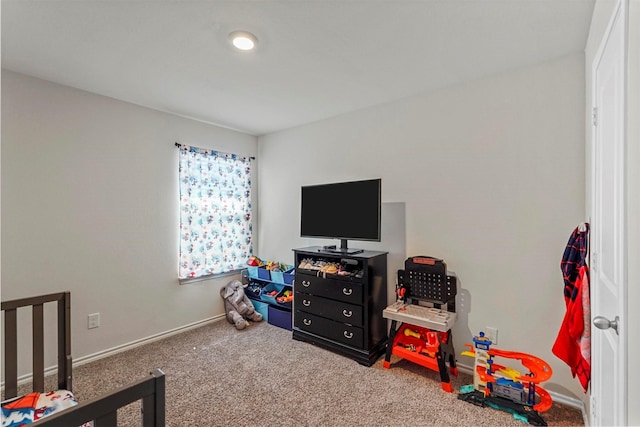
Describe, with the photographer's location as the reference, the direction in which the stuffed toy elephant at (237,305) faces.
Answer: facing the viewer and to the right of the viewer

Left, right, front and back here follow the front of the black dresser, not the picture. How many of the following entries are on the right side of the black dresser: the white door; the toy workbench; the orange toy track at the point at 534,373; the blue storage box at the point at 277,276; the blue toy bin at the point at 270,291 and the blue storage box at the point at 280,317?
3

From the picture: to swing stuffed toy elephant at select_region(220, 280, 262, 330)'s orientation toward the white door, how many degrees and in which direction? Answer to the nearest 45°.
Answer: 0° — it already faces it

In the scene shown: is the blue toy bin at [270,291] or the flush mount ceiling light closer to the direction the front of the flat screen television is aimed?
the flush mount ceiling light

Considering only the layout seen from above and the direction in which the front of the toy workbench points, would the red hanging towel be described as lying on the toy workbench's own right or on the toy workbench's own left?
on the toy workbench's own left

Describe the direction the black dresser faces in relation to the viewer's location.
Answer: facing the viewer and to the left of the viewer

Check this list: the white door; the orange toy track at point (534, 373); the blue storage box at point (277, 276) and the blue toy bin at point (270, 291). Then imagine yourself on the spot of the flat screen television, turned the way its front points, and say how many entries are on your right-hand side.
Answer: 2

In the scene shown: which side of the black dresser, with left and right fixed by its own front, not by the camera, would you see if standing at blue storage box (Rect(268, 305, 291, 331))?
right

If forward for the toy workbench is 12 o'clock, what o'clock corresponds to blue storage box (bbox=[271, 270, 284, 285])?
The blue storage box is roughly at 2 o'clock from the toy workbench.

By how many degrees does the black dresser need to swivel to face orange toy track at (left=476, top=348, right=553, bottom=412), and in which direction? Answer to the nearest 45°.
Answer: approximately 90° to its left
